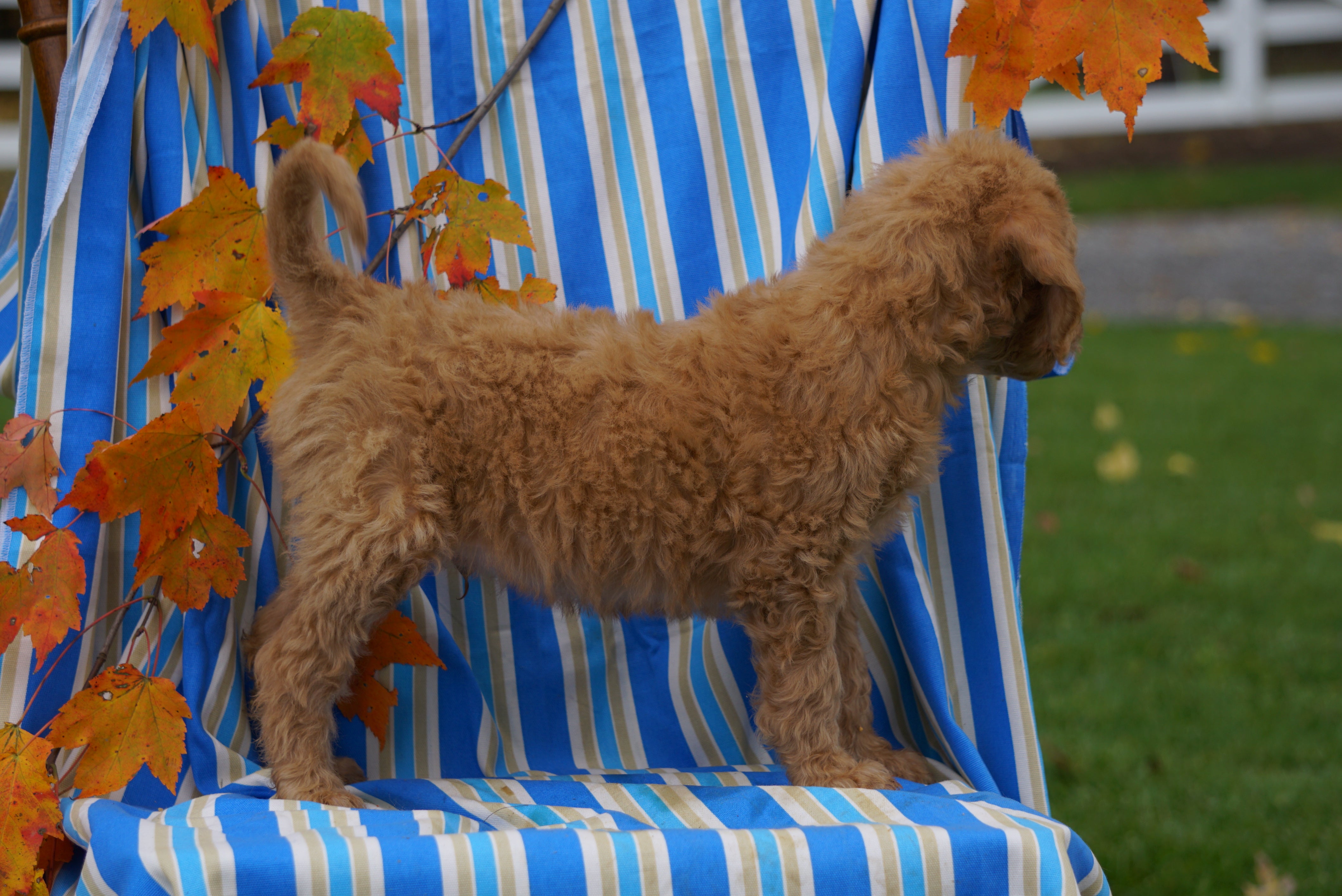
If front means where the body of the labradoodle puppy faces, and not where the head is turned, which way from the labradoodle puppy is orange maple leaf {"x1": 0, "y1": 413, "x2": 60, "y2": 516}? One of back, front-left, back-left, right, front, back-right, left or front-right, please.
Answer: back

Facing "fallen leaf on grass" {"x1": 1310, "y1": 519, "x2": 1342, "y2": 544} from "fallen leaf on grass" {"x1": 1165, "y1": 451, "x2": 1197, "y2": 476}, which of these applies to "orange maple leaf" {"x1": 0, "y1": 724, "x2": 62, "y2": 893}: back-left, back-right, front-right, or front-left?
front-right

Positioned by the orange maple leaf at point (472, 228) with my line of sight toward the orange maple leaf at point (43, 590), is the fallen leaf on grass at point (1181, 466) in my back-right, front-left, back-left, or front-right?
back-right

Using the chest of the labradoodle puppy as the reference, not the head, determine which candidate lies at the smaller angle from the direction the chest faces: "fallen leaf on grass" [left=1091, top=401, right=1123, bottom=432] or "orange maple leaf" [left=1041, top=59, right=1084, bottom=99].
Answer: the orange maple leaf

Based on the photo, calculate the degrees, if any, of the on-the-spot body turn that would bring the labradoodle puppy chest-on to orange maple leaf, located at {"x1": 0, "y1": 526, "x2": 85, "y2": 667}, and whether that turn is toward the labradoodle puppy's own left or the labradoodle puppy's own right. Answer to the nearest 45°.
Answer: approximately 180°

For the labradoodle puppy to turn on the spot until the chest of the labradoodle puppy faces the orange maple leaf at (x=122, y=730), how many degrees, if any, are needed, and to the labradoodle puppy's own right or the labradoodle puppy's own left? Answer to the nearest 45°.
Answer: approximately 180°

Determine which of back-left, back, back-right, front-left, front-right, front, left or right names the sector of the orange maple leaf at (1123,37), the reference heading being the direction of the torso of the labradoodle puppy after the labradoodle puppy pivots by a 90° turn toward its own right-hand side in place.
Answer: left

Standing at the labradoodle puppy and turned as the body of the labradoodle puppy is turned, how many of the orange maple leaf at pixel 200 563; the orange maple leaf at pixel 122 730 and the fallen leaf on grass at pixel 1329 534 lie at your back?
2

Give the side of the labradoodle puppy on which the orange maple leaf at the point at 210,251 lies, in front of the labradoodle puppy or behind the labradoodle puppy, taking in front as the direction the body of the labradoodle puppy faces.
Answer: behind

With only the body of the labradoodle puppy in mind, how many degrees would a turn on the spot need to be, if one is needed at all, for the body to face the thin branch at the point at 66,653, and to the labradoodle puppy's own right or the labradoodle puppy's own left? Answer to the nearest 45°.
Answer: approximately 180°

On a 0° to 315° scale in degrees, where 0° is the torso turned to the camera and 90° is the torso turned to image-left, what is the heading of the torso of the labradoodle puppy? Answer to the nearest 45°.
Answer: approximately 270°
